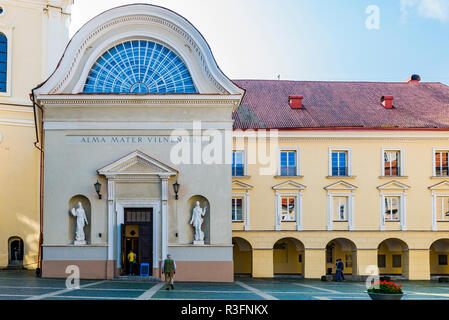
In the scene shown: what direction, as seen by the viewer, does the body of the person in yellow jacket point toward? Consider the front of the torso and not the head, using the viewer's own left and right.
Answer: facing away from the viewer

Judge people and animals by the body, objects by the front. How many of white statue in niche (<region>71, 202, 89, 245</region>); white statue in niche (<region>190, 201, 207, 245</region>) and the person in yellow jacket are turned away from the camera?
1

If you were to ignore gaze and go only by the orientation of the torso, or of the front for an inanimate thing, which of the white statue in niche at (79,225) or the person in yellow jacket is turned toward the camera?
the white statue in niche

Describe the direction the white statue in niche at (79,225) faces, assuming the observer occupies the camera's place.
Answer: facing the viewer

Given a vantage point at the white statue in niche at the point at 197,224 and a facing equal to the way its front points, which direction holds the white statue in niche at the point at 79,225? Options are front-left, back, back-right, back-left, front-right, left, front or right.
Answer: right

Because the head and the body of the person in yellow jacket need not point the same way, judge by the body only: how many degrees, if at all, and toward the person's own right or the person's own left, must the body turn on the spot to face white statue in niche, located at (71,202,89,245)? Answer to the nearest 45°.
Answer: approximately 90° to the person's own left

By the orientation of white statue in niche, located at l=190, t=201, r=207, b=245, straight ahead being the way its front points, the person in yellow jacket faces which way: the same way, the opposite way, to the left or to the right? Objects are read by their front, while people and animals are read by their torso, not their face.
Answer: the opposite way

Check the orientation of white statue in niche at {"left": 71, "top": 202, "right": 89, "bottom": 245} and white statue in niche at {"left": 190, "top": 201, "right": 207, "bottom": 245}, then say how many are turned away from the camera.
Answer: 0

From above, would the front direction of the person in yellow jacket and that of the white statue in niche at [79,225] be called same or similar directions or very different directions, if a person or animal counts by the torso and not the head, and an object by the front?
very different directions

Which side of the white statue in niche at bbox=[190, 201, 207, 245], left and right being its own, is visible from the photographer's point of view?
front

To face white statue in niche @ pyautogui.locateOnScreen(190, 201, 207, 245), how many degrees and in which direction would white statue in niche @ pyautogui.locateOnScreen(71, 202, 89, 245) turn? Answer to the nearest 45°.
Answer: approximately 90° to its left

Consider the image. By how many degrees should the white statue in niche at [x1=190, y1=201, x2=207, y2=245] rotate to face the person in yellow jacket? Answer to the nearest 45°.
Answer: approximately 90° to its right
